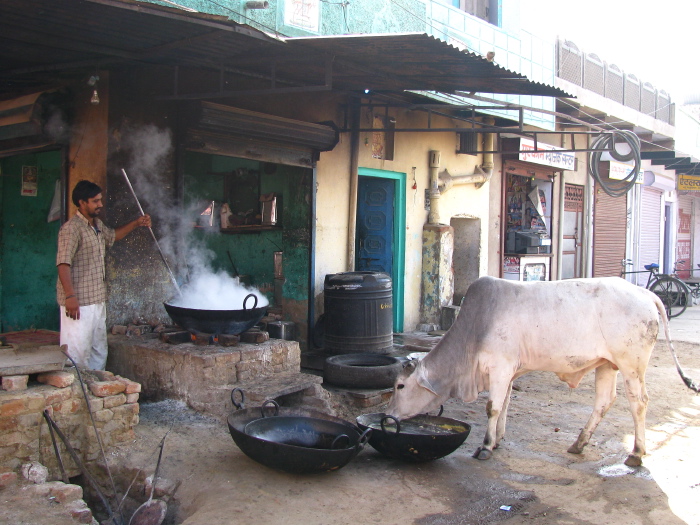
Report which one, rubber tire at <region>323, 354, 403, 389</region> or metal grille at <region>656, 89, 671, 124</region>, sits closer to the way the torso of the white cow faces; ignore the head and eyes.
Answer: the rubber tire

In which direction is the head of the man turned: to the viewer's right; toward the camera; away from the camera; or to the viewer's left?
to the viewer's right

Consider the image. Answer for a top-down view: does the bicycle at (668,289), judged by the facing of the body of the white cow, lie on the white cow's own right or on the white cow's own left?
on the white cow's own right

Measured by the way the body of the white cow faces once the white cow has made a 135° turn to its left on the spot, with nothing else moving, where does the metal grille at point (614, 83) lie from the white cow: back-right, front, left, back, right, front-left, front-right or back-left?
back-left

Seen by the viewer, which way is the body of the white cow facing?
to the viewer's left

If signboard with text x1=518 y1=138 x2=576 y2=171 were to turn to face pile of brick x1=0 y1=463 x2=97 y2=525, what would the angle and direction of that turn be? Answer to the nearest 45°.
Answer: approximately 45° to its right

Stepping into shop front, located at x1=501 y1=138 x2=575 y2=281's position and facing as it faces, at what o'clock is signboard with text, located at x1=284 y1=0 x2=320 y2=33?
The signboard with text is roughly at 2 o'clock from the shop front.
